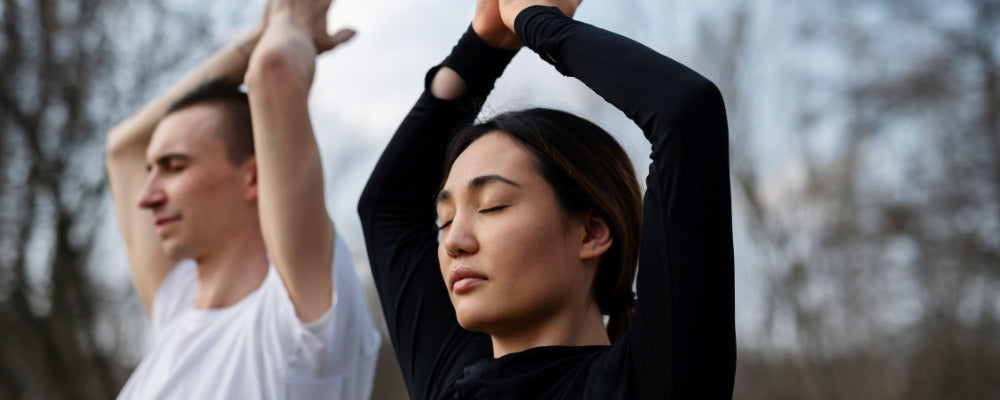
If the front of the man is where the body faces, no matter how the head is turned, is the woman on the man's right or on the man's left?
on the man's left

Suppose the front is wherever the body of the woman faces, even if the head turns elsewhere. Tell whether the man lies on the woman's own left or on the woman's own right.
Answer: on the woman's own right
